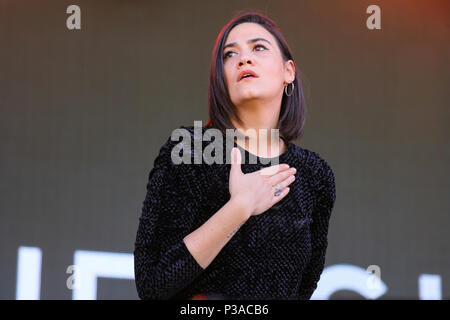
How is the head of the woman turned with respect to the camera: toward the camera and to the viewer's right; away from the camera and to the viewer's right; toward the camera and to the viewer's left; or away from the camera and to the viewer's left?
toward the camera and to the viewer's left

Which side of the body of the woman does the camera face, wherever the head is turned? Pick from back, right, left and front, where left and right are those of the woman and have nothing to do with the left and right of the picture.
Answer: front
